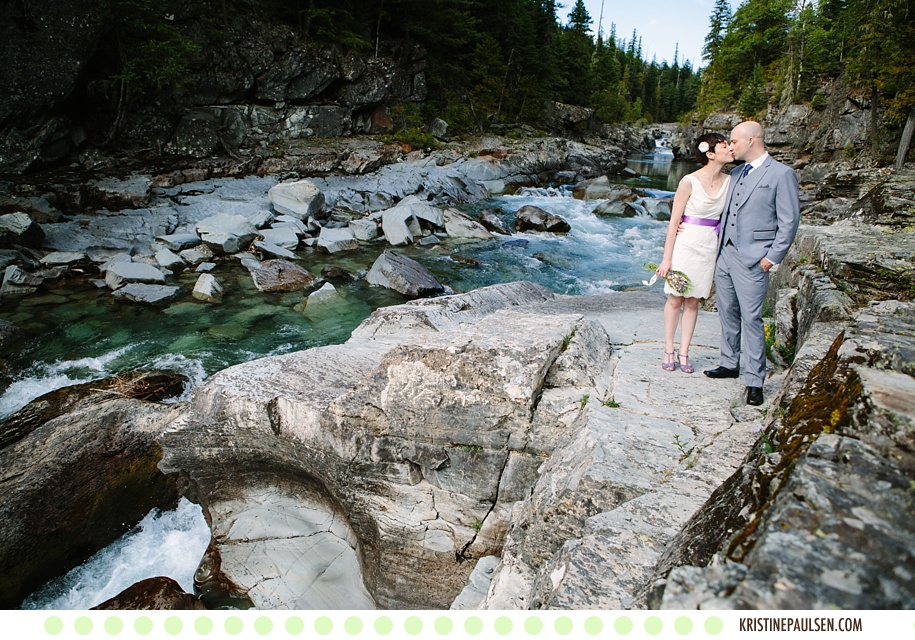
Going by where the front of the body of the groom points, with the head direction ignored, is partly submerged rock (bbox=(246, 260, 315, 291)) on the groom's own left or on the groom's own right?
on the groom's own right

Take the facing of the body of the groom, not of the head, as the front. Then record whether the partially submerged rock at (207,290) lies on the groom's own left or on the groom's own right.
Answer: on the groom's own right

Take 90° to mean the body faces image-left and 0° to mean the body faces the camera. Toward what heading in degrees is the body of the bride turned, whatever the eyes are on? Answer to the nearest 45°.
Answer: approximately 315°

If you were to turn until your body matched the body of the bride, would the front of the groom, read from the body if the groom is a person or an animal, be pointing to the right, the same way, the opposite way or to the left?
to the right

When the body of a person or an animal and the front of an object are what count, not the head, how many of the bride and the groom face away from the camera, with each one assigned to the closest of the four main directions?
0

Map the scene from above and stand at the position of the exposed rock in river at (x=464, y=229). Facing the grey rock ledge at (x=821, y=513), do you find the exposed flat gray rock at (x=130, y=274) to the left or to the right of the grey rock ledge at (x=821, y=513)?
right

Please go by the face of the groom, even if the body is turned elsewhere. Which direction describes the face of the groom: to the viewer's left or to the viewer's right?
to the viewer's left

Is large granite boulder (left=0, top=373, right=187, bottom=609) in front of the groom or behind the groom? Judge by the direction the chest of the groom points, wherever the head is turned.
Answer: in front

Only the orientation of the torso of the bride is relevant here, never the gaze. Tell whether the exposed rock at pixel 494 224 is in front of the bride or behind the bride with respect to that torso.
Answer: behind

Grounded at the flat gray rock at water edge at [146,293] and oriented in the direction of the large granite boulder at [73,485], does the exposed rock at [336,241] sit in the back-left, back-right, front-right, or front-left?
back-left

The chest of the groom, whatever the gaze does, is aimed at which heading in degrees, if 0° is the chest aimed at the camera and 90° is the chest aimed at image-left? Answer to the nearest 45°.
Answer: approximately 45°

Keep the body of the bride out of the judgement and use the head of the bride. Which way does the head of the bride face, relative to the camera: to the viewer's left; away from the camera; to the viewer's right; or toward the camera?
to the viewer's right
